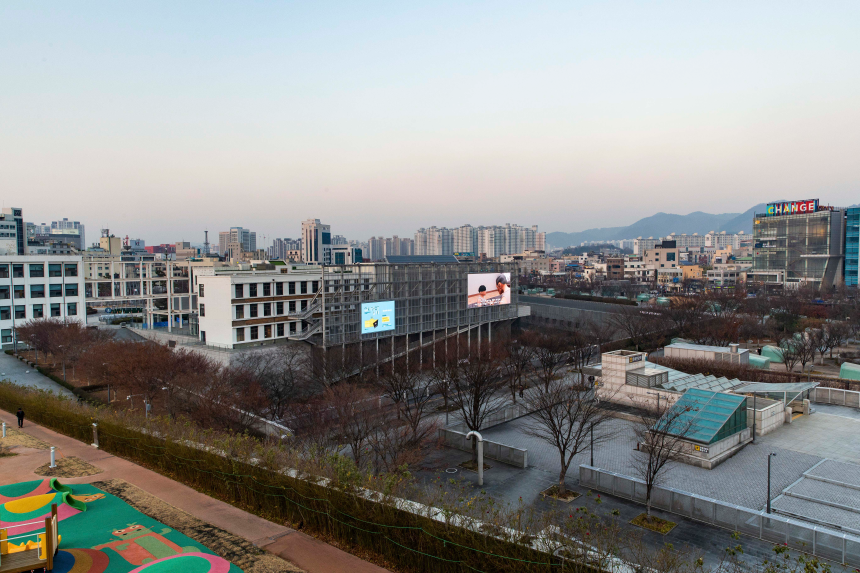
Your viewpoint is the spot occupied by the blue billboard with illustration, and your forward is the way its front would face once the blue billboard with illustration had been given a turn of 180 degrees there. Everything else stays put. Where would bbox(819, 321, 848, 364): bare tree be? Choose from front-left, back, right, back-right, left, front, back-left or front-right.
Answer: back-right

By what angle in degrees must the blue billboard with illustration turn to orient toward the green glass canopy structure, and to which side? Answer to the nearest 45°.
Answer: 0° — it already faces it

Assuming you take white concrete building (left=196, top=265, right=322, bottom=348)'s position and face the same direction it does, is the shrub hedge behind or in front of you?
in front

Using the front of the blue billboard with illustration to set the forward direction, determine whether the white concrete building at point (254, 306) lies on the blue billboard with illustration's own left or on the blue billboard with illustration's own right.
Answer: on the blue billboard with illustration's own right

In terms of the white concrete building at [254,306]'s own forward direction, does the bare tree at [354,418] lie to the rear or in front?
in front

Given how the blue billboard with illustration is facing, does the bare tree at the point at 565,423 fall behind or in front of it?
in front

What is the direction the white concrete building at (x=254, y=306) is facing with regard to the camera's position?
facing the viewer and to the right of the viewer

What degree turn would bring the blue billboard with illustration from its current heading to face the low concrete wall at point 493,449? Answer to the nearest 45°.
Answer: approximately 45° to its right

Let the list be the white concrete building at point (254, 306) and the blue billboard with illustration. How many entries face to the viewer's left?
0
